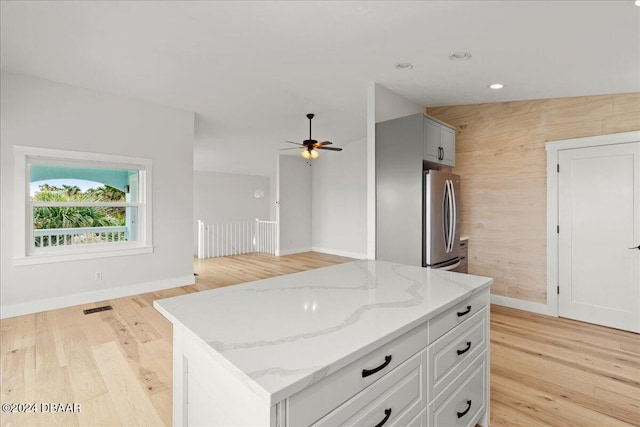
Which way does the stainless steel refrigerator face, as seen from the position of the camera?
facing the viewer and to the right of the viewer

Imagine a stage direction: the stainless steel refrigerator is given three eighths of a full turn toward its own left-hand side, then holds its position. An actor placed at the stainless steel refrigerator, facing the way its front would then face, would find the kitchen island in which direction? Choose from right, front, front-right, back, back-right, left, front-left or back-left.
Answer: back

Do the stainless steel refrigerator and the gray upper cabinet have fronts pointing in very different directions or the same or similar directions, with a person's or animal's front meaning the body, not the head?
same or similar directions

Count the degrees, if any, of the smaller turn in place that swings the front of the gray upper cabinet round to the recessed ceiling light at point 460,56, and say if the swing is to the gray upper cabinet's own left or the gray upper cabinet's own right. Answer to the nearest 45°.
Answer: approximately 45° to the gray upper cabinet's own right

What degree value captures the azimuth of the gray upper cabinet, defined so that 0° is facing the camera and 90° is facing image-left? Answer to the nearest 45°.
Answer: approximately 315°

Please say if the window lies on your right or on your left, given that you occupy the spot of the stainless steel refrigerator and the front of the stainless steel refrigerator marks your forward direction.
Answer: on your right

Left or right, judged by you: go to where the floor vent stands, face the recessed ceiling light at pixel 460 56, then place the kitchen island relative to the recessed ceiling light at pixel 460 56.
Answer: right

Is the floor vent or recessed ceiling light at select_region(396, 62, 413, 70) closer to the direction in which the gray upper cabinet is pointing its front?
the recessed ceiling light
